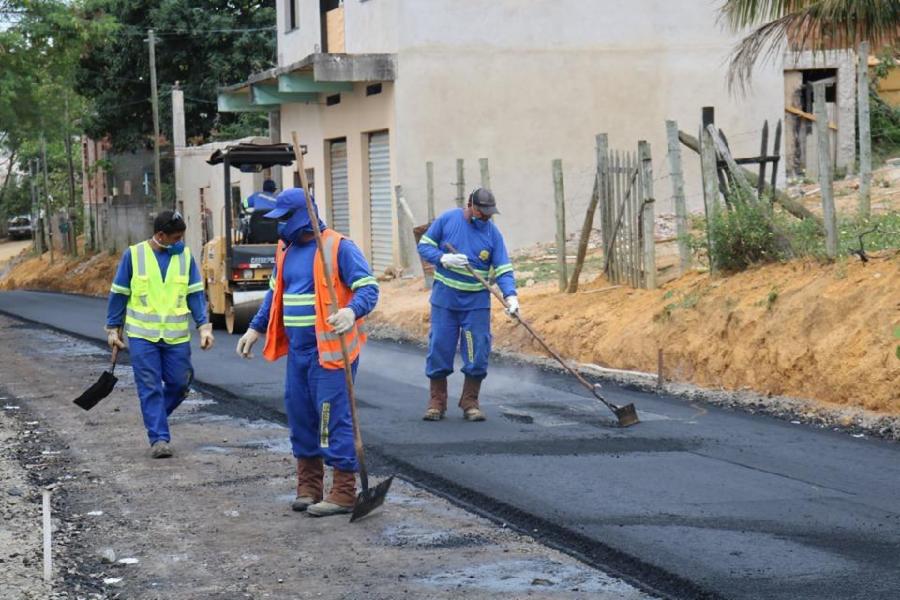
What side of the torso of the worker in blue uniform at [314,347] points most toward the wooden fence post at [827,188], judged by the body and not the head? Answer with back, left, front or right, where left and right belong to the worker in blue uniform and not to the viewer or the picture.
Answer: back

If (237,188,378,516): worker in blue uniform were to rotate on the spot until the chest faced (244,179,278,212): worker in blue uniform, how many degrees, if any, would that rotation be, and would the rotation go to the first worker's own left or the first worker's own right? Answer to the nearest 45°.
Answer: approximately 135° to the first worker's own right

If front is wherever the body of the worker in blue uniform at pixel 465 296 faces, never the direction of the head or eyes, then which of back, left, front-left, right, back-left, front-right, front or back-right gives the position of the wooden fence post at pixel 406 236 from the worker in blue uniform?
back

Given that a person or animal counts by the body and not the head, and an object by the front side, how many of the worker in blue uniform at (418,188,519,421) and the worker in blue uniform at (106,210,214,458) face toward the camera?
2

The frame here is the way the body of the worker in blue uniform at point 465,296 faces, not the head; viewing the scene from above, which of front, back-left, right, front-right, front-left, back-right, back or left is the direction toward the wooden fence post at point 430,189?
back

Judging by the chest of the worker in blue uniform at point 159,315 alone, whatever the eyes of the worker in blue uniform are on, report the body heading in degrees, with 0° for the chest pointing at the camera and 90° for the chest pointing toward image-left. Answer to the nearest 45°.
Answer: approximately 0°

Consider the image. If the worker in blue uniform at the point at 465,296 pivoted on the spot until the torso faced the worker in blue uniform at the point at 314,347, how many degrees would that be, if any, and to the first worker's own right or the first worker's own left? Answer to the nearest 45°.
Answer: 0° — they already face them

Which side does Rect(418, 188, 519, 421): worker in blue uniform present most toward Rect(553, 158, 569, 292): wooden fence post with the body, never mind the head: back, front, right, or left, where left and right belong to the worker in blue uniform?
back

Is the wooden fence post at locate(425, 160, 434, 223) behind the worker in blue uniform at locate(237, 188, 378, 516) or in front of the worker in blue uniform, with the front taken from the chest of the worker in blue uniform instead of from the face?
behind

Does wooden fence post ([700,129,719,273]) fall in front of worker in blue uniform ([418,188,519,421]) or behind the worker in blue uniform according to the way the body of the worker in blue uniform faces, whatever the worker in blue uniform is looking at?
behind

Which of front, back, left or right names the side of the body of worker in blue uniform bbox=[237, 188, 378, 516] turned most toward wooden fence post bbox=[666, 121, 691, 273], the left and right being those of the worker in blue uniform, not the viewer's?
back
